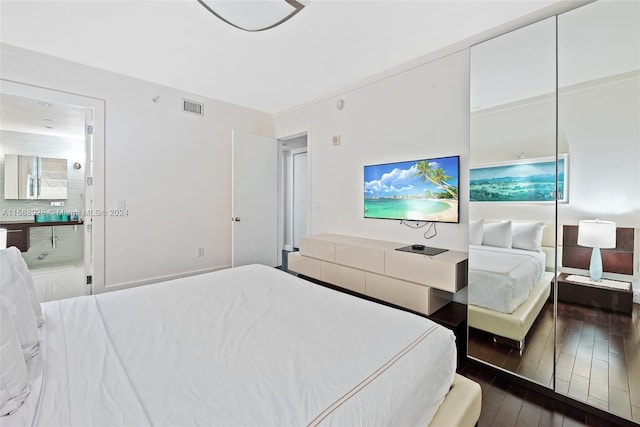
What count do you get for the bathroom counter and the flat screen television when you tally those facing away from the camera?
0

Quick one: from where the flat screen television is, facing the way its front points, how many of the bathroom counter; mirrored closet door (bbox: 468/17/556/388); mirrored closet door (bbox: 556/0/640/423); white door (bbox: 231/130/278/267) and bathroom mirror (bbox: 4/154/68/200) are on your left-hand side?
2

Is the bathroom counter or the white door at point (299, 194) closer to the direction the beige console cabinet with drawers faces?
the bathroom counter

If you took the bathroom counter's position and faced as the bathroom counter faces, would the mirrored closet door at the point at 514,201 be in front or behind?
in front

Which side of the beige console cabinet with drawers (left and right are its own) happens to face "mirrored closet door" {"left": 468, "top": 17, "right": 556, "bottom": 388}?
left

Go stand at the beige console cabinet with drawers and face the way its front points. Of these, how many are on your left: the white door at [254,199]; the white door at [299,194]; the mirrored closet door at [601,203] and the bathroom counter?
1

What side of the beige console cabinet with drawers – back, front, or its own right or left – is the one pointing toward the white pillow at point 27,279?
front

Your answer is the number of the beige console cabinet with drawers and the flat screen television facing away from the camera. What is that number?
0

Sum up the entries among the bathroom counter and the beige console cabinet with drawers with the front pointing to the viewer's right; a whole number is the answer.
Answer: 0

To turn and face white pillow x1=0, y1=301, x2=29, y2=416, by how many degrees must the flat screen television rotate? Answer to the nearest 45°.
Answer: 0° — it already faces it
